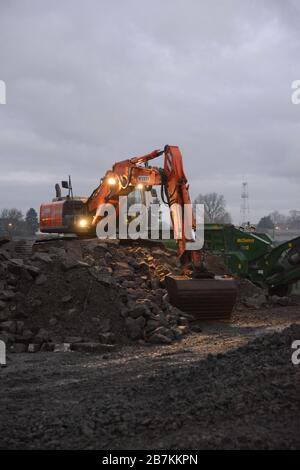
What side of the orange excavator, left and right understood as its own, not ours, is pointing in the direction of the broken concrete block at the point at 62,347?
right

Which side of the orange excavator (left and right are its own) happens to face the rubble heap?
right

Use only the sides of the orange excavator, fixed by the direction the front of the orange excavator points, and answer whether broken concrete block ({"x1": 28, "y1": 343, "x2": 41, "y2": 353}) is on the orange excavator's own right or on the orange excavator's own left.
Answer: on the orange excavator's own right

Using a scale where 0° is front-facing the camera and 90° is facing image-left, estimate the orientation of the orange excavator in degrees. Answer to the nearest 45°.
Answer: approximately 315°

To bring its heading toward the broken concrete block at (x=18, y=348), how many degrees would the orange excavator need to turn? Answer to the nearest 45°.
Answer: approximately 90° to its right

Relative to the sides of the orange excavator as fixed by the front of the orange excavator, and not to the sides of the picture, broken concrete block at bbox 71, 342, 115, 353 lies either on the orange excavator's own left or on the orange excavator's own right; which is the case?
on the orange excavator's own right
